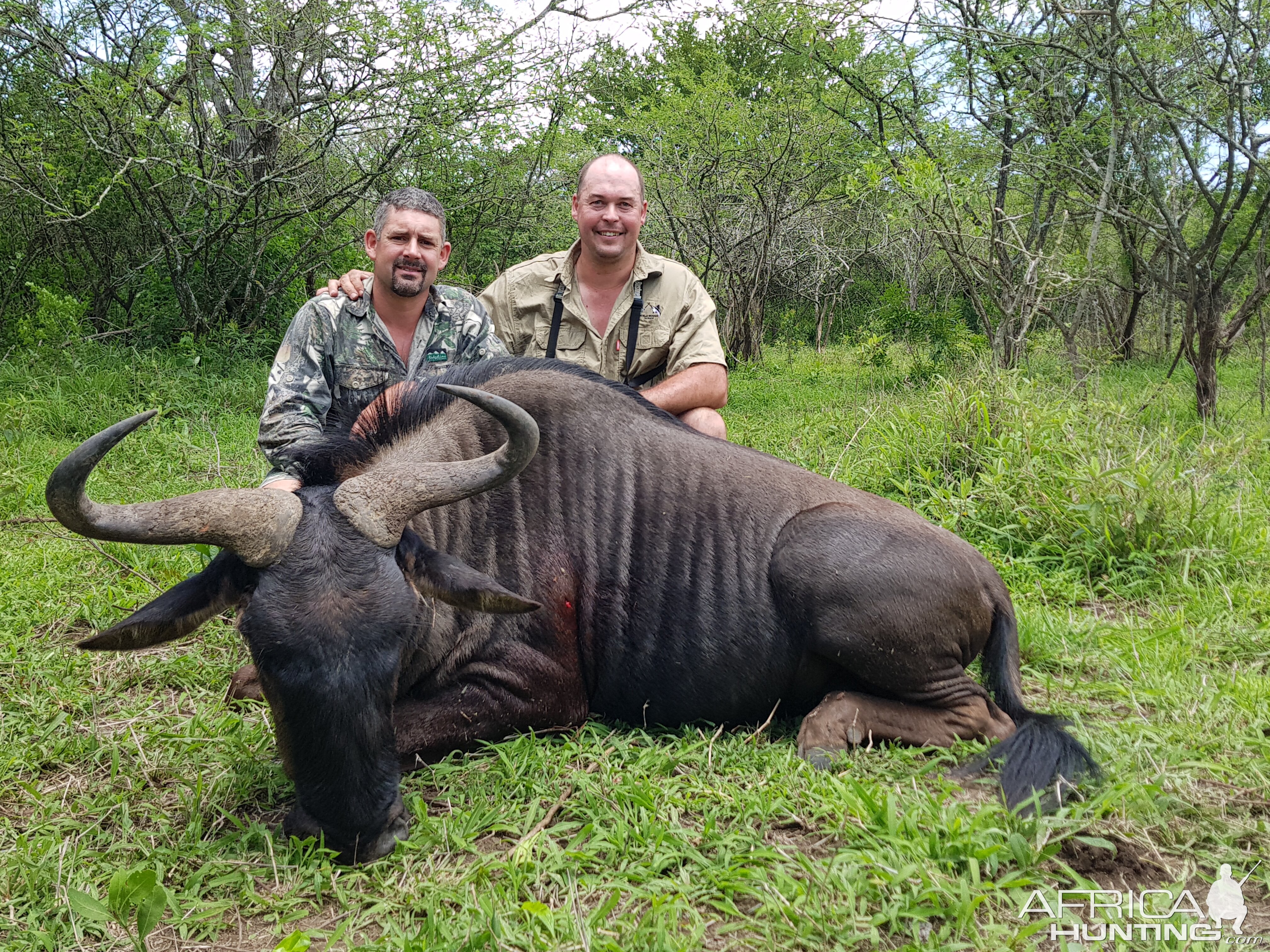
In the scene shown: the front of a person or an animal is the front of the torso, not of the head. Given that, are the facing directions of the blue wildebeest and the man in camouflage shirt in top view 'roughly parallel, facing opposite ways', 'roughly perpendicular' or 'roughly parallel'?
roughly perpendicular

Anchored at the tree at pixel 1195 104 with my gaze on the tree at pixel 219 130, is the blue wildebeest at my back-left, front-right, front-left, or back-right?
front-left

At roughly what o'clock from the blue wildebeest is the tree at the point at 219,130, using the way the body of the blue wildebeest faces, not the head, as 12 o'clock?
The tree is roughly at 2 o'clock from the blue wildebeest.

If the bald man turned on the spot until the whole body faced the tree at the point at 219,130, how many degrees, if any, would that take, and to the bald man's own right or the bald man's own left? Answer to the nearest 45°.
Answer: approximately 135° to the bald man's own right

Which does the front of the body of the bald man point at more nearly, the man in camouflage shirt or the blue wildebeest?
the blue wildebeest

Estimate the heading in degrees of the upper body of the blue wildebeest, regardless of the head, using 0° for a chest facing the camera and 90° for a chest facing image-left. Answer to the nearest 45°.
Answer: approximately 90°

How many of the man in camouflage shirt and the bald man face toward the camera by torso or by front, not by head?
2

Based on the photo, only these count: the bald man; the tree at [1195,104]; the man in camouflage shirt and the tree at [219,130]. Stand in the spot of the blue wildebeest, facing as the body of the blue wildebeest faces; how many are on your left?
0

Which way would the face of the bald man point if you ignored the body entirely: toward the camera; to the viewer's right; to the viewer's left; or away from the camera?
toward the camera

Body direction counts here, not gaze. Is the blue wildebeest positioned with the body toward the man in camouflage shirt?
no

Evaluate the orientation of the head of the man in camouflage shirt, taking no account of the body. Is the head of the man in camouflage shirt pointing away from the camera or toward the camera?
toward the camera

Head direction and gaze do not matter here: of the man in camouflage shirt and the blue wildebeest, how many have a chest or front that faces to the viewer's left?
1

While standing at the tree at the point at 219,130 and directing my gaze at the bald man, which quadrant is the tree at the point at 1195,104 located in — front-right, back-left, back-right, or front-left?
front-left

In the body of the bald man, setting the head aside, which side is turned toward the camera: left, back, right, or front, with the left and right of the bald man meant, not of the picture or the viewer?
front

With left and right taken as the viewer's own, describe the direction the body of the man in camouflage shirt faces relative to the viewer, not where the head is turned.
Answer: facing the viewer

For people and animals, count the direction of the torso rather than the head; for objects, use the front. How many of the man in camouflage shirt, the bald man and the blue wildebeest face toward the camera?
2

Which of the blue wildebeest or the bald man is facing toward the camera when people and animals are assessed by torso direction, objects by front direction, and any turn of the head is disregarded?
the bald man
